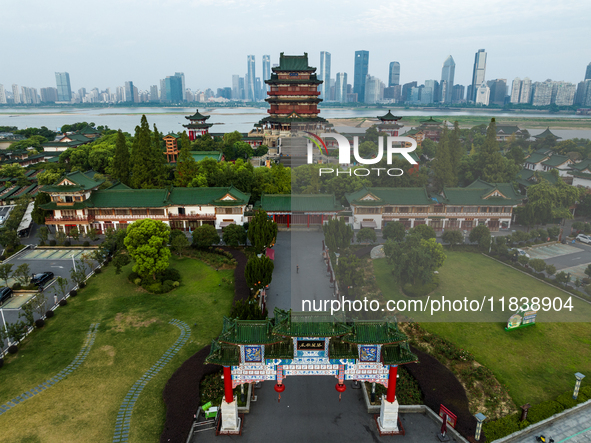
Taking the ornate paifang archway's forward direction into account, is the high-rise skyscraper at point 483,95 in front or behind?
behind

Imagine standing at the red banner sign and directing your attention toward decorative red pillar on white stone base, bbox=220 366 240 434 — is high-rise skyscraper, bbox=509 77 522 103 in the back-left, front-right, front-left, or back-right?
back-right

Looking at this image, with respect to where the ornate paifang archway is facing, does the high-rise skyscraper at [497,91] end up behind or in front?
behind

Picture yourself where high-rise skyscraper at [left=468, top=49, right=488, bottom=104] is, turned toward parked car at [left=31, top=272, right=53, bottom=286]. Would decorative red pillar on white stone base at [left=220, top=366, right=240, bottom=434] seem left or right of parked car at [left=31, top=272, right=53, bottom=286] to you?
left

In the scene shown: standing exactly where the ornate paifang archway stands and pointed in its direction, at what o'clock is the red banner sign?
The red banner sign is roughly at 9 o'clock from the ornate paifang archway.

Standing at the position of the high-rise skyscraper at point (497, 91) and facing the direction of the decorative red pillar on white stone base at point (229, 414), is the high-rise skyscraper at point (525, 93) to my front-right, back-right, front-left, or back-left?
back-left

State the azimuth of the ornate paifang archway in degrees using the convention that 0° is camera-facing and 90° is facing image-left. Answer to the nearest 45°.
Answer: approximately 0°
